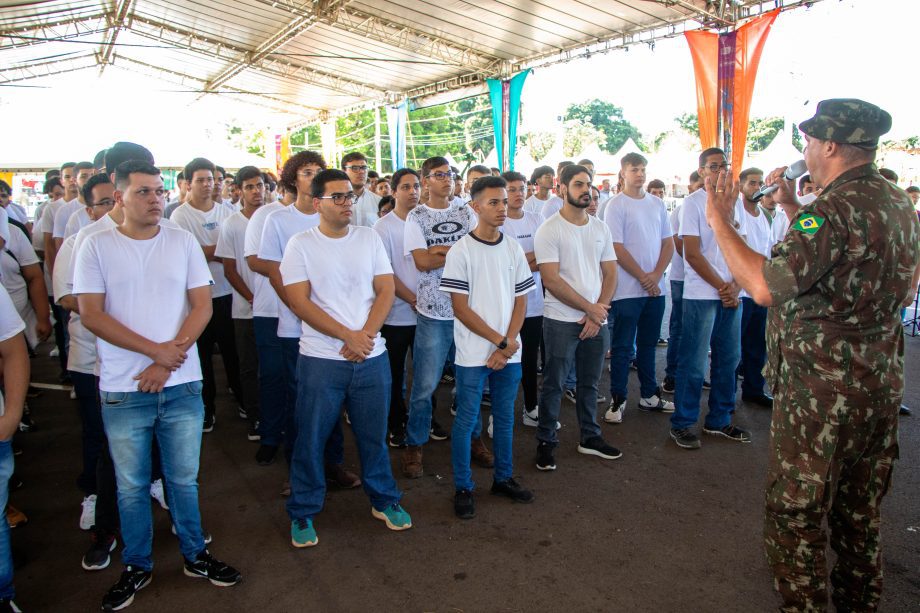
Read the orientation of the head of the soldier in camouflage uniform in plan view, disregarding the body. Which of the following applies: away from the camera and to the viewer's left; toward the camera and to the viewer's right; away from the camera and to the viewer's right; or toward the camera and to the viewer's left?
away from the camera and to the viewer's left

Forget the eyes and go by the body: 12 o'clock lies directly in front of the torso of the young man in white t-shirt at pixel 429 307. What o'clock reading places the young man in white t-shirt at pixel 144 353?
the young man in white t-shirt at pixel 144 353 is roughly at 3 o'clock from the young man in white t-shirt at pixel 429 307.

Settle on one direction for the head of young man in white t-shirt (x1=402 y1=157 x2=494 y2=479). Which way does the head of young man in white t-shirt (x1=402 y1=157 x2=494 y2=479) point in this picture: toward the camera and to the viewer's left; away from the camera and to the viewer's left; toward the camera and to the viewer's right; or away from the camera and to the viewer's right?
toward the camera and to the viewer's right

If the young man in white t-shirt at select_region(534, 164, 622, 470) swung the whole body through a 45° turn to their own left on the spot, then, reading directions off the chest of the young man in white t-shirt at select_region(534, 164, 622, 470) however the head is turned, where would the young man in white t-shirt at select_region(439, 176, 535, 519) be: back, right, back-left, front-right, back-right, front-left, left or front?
back-right

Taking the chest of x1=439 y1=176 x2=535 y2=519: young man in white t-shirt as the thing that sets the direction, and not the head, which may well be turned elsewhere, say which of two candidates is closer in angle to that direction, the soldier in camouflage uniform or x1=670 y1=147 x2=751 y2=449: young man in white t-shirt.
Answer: the soldier in camouflage uniform

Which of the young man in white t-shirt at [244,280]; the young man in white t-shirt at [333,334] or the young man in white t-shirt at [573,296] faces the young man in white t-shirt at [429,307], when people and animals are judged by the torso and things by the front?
the young man in white t-shirt at [244,280]

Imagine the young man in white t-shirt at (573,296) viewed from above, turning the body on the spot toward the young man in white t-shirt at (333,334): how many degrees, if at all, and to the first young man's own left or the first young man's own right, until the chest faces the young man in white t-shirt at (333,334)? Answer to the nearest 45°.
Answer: approximately 90° to the first young man's own right

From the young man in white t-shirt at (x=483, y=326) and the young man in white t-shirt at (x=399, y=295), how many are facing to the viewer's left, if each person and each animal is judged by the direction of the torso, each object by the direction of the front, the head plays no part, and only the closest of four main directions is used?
0

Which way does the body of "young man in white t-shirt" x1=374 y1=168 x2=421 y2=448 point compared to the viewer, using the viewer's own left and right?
facing the viewer and to the right of the viewer

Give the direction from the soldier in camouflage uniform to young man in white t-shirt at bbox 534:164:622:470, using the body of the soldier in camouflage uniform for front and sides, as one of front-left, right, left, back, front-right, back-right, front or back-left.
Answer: front

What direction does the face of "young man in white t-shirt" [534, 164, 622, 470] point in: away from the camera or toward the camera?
toward the camera

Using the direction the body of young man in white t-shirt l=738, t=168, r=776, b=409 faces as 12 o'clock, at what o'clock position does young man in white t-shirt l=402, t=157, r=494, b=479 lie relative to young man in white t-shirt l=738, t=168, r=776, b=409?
young man in white t-shirt l=402, t=157, r=494, b=479 is roughly at 3 o'clock from young man in white t-shirt l=738, t=168, r=776, b=409.

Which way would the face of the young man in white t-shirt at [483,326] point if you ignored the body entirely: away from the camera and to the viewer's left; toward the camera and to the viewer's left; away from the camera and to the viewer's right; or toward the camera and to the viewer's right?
toward the camera and to the viewer's right

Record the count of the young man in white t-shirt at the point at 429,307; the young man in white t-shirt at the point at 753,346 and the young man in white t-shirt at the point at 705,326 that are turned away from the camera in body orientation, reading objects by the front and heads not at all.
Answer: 0

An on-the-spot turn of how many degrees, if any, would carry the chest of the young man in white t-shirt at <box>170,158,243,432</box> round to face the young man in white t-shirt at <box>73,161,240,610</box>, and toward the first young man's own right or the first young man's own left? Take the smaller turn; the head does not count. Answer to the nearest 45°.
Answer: approximately 45° to the first young man's own right

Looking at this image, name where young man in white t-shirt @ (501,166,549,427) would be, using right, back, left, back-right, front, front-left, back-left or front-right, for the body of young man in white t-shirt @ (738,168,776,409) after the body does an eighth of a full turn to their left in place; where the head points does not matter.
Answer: back-right

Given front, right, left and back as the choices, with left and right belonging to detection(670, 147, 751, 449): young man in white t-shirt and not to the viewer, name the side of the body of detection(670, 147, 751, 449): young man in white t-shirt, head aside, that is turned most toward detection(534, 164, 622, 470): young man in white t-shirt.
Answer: right

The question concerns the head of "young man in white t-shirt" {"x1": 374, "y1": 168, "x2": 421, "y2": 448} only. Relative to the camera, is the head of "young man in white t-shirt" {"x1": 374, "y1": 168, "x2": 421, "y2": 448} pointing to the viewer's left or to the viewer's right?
to the viewer's right
